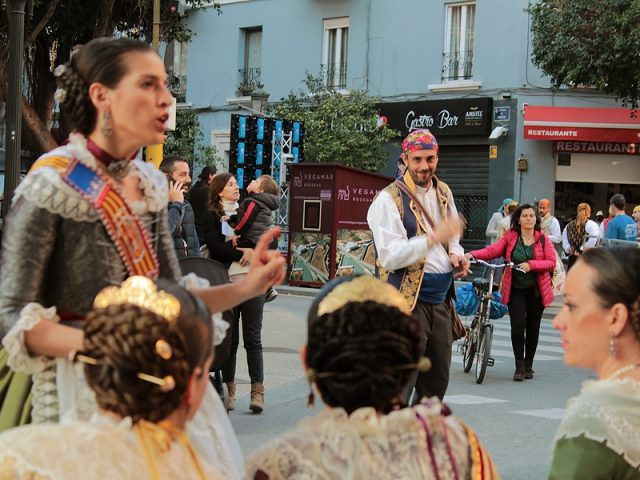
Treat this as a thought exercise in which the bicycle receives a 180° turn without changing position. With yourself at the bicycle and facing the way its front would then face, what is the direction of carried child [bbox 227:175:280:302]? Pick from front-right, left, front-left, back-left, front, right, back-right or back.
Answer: back-left

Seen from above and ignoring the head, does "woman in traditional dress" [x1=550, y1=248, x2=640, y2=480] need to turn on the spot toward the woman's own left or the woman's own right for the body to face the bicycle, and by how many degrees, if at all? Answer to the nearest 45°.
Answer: approximately 90° to the woman's own right

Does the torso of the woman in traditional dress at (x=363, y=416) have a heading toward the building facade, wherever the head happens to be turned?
yes

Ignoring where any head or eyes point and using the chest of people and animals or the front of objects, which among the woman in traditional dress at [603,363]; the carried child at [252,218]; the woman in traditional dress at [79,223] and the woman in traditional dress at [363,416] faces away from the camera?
the woman in traditional dress at [363,416]

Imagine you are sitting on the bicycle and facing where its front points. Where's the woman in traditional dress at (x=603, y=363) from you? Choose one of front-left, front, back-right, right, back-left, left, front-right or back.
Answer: front

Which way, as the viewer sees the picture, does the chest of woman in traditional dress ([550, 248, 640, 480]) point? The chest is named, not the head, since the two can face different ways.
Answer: to the viewer's left

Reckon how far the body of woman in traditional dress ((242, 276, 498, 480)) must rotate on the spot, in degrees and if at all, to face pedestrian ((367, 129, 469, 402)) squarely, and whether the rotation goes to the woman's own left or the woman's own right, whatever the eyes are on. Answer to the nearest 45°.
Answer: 0° — they already face them

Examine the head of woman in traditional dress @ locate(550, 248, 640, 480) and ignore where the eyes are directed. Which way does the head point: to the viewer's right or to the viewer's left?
to the viewer's left

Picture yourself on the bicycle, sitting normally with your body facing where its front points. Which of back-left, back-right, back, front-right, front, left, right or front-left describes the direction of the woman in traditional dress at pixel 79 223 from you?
front

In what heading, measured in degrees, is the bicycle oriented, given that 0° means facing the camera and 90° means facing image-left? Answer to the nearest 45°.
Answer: approximately 0°

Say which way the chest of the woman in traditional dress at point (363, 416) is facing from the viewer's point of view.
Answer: away from the camera

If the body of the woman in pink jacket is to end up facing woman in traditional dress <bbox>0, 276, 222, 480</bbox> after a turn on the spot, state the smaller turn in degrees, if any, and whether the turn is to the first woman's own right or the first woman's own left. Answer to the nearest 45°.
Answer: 0° — they already face them

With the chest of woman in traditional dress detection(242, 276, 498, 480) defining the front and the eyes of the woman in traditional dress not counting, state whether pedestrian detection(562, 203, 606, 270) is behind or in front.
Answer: in front

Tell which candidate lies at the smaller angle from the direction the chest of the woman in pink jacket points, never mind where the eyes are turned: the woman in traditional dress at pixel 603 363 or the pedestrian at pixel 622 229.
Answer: the woman in traditional dress

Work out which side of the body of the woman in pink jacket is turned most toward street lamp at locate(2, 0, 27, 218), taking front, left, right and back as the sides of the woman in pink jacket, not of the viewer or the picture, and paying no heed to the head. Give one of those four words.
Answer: right
